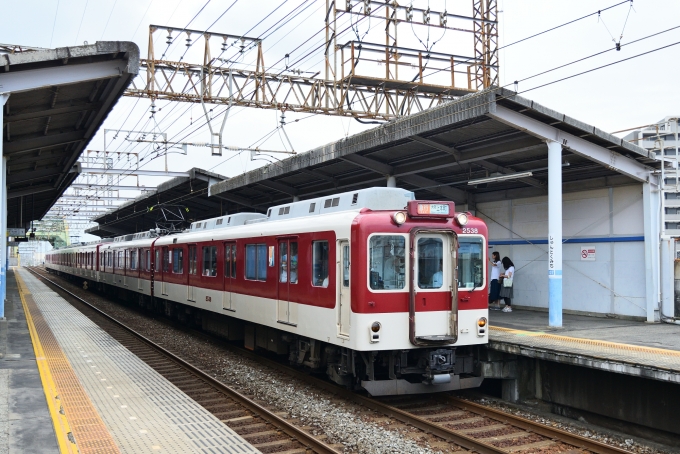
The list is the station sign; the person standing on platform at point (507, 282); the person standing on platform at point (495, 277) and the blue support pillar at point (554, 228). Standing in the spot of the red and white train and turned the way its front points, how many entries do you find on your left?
4

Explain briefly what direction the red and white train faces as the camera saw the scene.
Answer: facing the viewer and to the right of the viewer

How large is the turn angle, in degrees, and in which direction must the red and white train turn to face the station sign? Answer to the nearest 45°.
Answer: approximately 90° to its left

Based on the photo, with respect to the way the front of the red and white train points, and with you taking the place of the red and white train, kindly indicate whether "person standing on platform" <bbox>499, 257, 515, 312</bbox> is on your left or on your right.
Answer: on your left

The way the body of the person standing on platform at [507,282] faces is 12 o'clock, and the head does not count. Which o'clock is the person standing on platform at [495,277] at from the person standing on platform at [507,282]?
the person standing on platform at [495,277] is roughly at 2 o'clock from the person standing on platform at [507,282].
